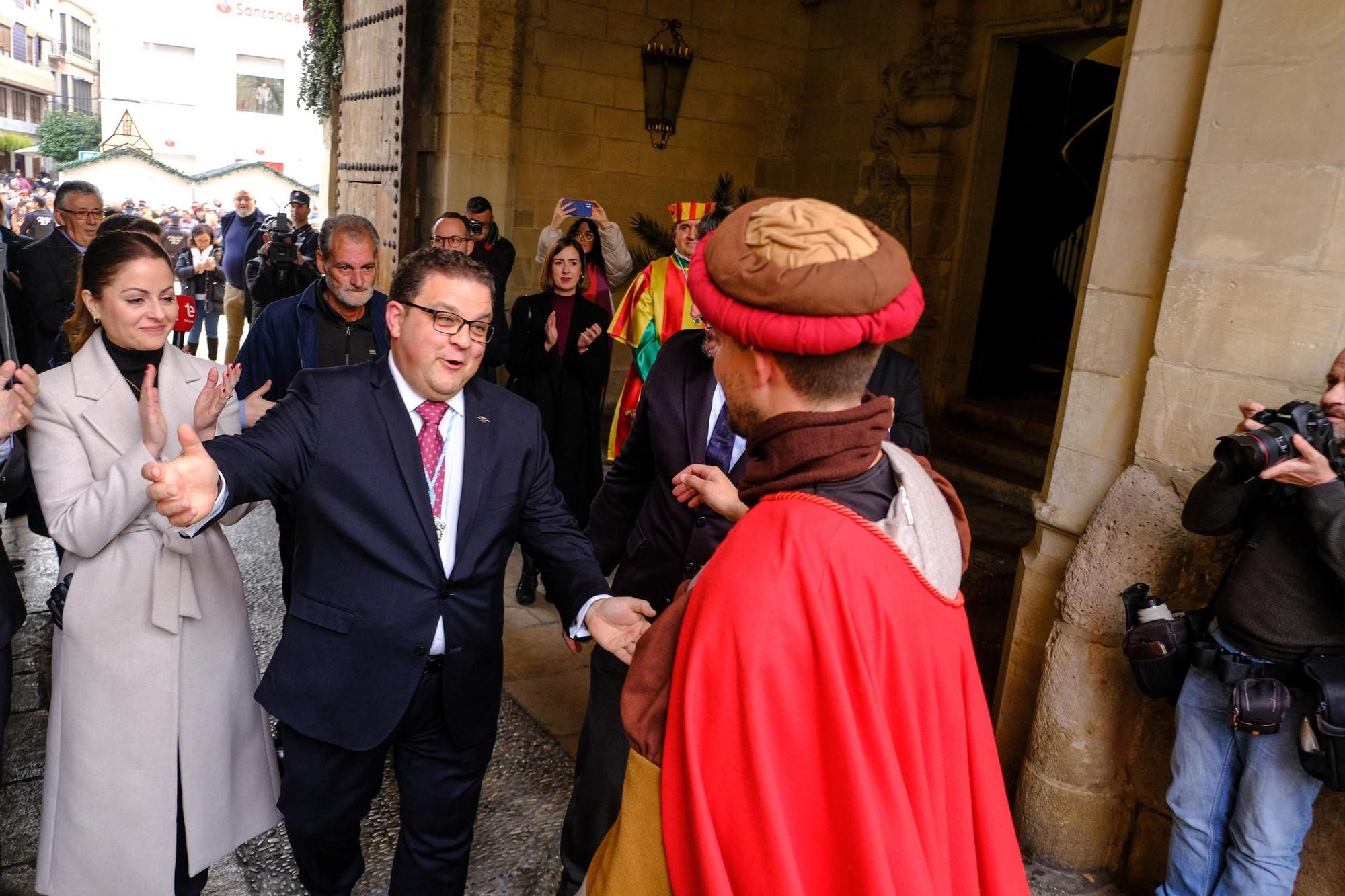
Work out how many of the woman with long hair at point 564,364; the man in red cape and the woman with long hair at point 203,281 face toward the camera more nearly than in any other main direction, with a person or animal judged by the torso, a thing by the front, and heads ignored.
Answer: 2

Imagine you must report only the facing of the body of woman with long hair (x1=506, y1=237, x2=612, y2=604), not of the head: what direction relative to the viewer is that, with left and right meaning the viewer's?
facing the viewer

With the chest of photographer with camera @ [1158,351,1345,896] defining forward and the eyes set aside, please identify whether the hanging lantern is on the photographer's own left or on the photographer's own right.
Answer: on the photographer's own right

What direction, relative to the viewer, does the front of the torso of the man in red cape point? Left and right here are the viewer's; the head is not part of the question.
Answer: facing away from the viewer and to the left of the viewer

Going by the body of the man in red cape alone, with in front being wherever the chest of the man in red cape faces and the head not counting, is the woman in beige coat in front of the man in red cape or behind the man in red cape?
in front

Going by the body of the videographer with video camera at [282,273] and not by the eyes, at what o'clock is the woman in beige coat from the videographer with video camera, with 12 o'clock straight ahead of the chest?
The woman in beige coat is roughly at 12 o'clock from the videographer with video camera.

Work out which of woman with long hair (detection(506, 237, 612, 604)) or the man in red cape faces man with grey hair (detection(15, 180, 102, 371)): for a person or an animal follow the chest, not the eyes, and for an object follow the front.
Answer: the man in red cape

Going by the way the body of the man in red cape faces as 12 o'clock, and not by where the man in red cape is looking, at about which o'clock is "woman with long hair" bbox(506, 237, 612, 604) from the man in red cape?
The woman with long hair is roughly at 1 o'clock from the man in red cape.

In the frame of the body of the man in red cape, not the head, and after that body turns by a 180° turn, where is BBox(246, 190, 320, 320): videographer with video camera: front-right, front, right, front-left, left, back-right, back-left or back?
back

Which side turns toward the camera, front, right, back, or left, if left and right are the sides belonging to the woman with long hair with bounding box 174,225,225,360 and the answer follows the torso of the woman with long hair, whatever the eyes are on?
front

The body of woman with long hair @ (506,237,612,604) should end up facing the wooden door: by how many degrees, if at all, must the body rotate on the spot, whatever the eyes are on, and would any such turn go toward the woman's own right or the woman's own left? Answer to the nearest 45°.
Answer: approximately 180°

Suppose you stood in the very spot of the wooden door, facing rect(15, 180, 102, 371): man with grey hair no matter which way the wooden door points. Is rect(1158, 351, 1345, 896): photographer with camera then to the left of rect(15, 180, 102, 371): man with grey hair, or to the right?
left

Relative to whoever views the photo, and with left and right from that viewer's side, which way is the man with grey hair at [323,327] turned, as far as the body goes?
facing the viewer and to the right of the viewer

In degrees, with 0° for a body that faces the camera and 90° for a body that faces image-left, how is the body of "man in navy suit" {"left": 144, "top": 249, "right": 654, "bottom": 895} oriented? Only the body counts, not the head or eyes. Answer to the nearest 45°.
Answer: approximately 315°
